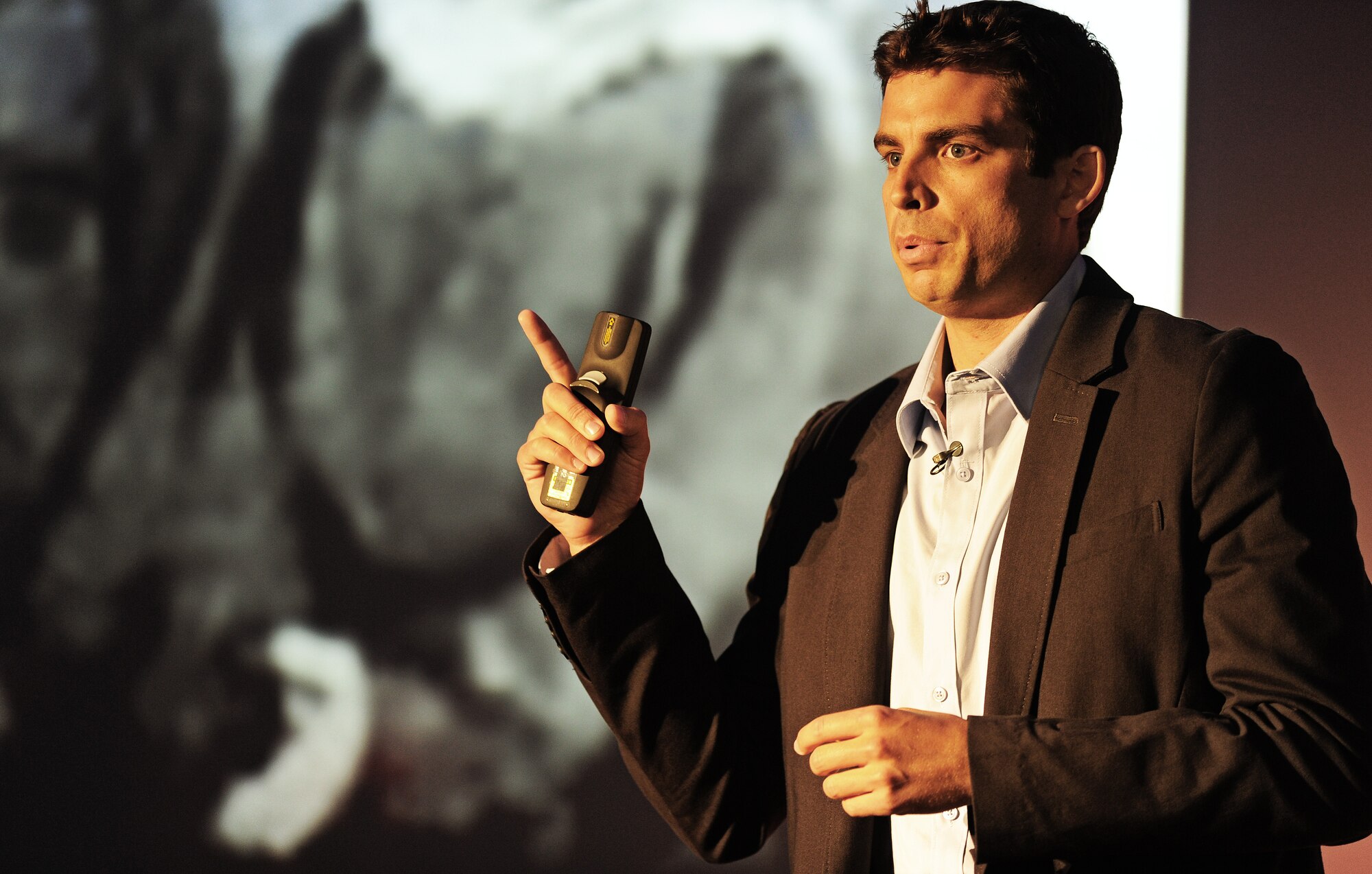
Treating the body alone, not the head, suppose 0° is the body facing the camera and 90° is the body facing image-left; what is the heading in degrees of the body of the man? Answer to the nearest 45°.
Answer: approximately 45°

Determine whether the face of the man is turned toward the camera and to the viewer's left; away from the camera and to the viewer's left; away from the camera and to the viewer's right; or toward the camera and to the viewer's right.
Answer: toward the camera and to the viewer's left
